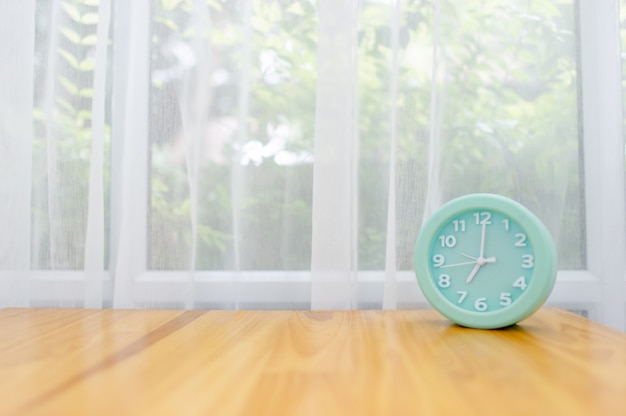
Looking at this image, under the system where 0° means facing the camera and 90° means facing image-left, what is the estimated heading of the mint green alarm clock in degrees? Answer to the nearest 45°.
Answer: approximately 0°
